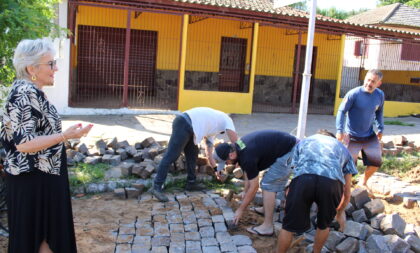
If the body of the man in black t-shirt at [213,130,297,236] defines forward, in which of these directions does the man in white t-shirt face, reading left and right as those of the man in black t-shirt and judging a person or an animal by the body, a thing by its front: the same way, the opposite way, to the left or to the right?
the opposite way

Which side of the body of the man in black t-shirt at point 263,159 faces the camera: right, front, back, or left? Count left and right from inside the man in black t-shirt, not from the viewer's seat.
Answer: left

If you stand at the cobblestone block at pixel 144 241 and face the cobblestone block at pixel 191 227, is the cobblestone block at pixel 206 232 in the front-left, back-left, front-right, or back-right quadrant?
front-right

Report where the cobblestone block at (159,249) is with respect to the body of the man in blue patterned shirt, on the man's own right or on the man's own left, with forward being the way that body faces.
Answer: on the man's own left

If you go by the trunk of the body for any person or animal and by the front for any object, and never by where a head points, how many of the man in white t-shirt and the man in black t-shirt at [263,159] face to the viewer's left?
1

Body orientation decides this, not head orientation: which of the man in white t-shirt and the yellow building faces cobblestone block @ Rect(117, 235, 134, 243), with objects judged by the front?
the yellow building

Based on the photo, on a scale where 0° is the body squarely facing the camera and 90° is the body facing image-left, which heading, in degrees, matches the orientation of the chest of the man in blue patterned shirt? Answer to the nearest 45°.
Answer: approximately 180°

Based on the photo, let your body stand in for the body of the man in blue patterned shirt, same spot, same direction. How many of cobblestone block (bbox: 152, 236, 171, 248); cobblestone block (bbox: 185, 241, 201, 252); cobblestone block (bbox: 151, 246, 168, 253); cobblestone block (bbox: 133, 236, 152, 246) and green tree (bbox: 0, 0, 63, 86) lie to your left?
5

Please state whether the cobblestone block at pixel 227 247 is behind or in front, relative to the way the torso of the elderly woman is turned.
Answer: in front

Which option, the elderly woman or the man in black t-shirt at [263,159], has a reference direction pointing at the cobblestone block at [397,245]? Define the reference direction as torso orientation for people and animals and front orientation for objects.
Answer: the elderly woman

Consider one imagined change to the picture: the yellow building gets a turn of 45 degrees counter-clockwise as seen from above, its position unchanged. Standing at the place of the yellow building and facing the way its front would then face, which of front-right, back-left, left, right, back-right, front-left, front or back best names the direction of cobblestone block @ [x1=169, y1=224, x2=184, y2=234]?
front-right

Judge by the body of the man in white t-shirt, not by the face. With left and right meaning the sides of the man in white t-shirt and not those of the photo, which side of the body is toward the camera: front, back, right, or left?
right

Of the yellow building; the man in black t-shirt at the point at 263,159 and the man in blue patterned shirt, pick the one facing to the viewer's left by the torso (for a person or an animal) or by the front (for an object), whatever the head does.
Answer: the man in black t-shirt

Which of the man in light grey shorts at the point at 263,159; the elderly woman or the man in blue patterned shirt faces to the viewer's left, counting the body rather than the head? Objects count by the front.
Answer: the man in light grey shorts

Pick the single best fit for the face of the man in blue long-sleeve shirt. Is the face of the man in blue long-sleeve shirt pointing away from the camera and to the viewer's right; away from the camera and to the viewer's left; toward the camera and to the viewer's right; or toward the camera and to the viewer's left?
toward the camera and to the viewer's left

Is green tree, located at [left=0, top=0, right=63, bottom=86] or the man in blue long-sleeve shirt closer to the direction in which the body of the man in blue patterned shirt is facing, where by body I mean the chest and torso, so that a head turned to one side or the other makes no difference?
the man in blue long-sleeve shirt

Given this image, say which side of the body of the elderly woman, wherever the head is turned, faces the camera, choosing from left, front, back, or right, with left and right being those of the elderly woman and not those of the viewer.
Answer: right

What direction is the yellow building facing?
toward the camera
